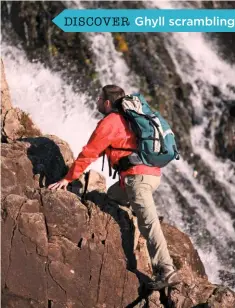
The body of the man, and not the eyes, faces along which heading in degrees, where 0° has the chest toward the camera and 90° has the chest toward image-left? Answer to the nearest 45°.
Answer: approximately 90°
